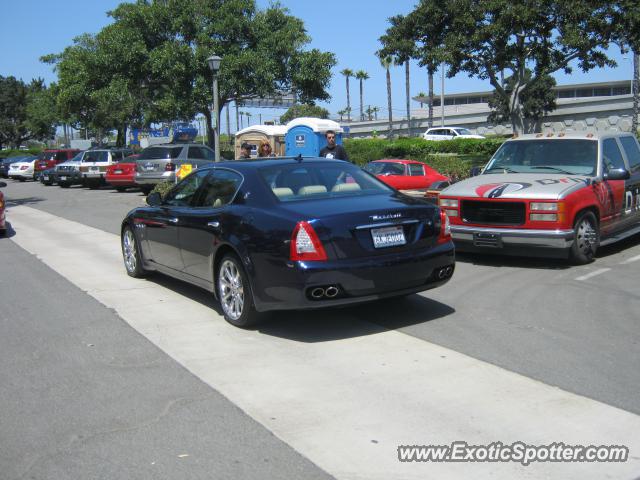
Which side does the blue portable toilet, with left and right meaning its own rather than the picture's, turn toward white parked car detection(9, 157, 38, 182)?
right

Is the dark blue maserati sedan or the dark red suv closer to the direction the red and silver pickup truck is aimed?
the dark blue maserati sedan

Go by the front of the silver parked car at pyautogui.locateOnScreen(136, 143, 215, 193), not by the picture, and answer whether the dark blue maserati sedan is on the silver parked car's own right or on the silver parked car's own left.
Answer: on the silver parked car's own right

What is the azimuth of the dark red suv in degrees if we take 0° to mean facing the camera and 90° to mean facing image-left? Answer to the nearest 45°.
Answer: approximately 45°

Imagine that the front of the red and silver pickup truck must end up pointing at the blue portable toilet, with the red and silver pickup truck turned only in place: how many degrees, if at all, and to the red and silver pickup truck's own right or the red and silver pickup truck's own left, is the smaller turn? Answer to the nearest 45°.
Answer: approximately 90° to the red and silver pickup truck's own right

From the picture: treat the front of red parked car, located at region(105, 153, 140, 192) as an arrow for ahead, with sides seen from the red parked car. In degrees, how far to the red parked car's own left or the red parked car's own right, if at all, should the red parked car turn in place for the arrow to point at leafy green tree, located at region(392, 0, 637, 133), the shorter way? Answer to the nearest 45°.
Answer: approximately 45° to the red parked car's own right

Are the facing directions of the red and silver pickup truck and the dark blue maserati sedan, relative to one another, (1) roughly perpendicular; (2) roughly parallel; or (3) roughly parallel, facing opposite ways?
roughly perpendicular

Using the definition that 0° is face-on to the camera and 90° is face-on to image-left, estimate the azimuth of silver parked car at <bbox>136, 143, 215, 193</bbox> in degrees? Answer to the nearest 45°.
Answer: approximately 225°

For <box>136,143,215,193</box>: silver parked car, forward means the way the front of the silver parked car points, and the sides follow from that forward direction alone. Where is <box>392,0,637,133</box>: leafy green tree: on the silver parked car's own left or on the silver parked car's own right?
on the silver parked car's own right

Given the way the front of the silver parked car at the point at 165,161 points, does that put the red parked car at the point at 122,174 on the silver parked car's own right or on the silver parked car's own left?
on the silver parked car's own left

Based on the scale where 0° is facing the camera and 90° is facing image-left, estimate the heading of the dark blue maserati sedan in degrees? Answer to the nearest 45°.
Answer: approximately 135°

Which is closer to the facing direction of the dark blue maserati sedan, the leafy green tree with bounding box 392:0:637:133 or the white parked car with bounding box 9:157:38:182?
the white parked car
